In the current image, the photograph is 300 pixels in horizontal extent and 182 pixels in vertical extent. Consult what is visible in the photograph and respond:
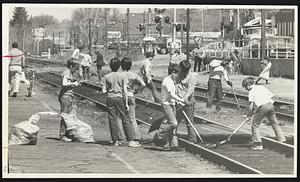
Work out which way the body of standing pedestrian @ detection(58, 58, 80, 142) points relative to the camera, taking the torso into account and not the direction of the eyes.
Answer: to the viewer's right

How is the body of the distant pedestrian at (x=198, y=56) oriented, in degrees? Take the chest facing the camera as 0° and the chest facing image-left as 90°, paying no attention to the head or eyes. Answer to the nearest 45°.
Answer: approximately 0°

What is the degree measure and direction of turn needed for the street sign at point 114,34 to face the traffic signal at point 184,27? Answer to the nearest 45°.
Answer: approximately 90° to its left

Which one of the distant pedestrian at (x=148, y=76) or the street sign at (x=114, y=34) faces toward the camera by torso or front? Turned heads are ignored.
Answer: the street sign

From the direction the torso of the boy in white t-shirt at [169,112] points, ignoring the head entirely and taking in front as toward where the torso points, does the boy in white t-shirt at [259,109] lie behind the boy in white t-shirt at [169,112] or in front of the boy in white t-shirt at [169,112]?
in front

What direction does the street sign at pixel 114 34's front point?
toward the camera

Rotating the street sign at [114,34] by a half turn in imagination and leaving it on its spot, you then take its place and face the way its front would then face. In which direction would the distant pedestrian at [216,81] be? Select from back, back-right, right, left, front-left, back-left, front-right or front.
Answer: back
